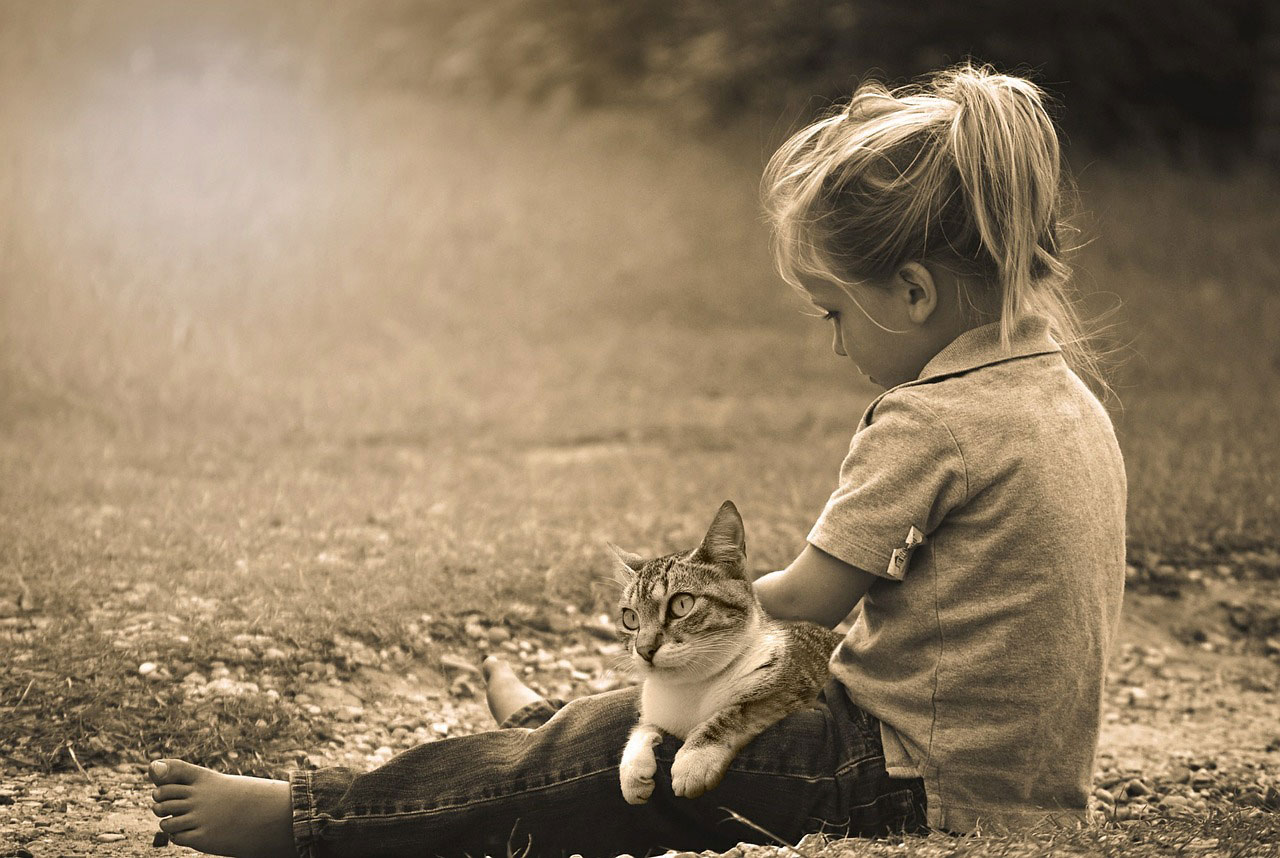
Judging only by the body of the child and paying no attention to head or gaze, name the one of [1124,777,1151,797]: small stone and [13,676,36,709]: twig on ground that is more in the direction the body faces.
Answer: the twig on ground

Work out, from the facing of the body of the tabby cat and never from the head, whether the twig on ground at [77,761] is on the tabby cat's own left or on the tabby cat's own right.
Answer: on the tabby cat's own right

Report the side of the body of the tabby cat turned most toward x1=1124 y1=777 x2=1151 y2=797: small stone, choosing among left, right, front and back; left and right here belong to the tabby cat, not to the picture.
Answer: back

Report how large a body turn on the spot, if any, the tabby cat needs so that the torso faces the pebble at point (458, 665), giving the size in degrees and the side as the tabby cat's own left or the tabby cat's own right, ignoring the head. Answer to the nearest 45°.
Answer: approximately 90° to the tabby cat's own right

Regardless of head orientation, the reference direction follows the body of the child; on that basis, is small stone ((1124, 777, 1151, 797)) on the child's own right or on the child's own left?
on the child's own right

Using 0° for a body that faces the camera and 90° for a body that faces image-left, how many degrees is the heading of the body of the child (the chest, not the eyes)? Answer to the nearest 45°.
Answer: approximately 135°

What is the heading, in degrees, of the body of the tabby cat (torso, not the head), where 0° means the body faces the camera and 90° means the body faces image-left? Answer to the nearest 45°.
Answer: approximately 45°

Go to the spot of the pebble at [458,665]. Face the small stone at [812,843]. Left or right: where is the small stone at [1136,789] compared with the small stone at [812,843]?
left
